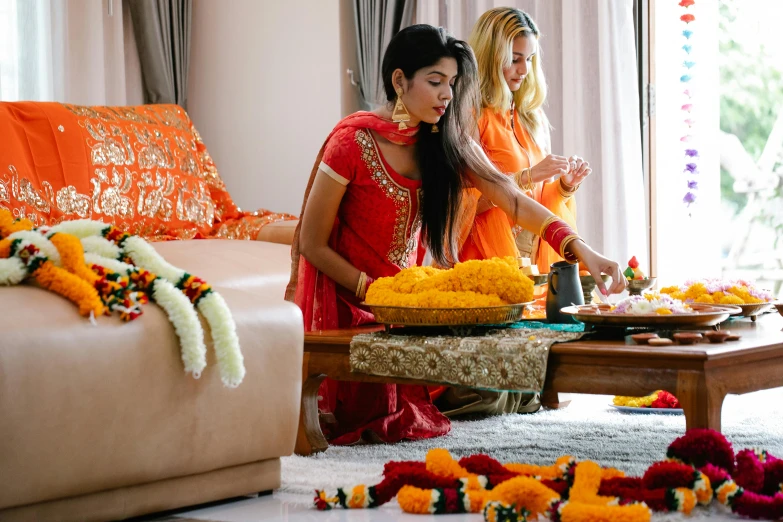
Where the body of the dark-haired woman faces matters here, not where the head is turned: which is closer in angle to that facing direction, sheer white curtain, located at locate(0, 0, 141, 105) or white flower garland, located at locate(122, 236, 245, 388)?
the white flower garland

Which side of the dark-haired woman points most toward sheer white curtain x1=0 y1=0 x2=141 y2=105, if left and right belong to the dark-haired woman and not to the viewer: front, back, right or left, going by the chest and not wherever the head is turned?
back

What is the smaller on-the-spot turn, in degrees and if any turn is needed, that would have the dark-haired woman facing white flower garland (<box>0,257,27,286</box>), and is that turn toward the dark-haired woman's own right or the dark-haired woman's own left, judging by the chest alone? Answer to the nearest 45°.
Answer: approximately 90° to the dark-haired woman's own right

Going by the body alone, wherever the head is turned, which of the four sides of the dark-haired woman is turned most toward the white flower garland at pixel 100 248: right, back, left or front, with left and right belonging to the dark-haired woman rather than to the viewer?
right

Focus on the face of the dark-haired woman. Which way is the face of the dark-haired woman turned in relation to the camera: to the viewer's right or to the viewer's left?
to the viewer's right

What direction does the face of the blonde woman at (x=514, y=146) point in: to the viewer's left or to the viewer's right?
to the viewer's right

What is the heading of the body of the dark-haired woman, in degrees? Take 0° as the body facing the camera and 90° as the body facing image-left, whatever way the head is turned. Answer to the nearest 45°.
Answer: approximately 315°

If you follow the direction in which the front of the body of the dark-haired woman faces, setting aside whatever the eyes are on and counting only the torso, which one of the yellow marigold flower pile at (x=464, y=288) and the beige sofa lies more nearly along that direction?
the yellow marigold flower pile
